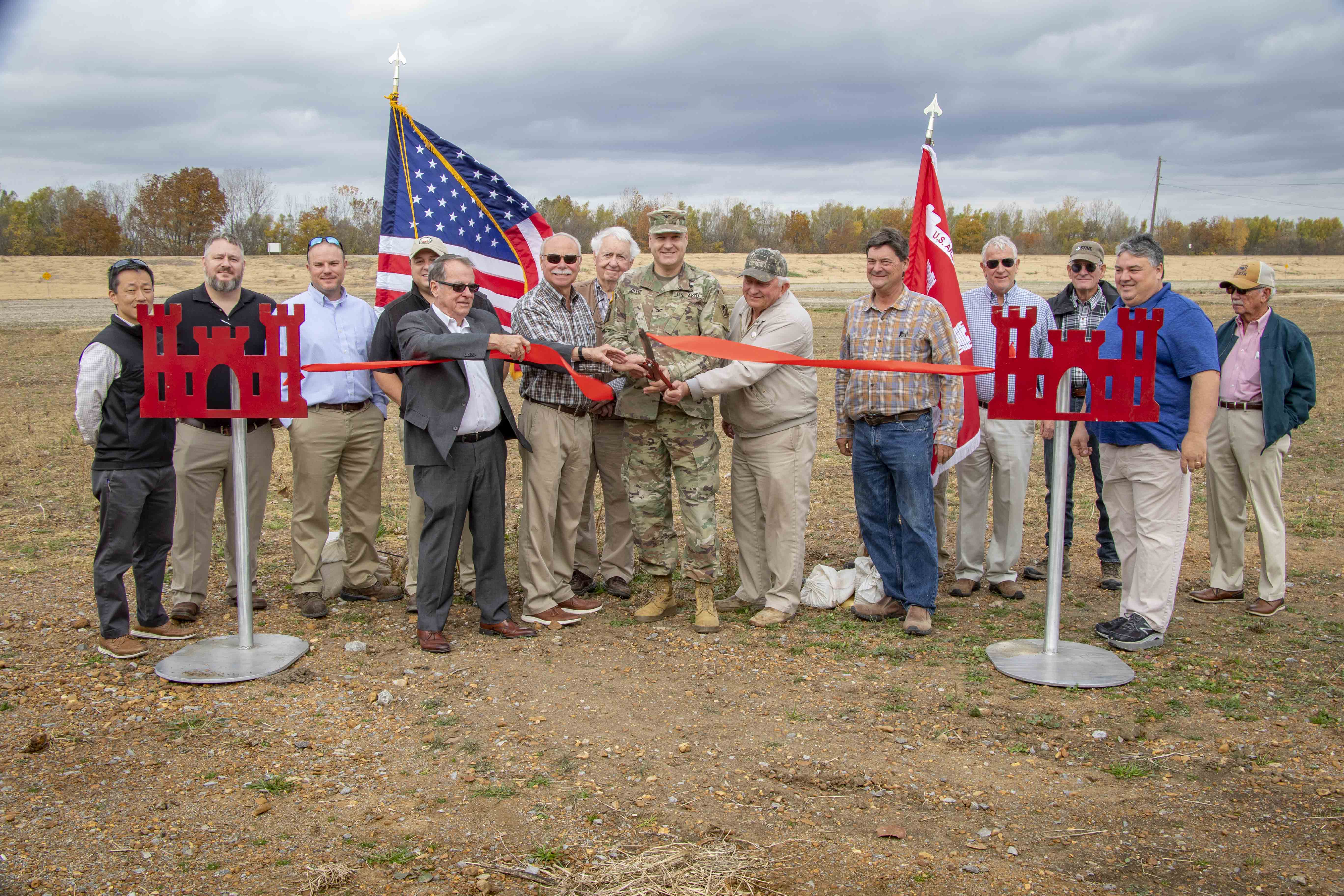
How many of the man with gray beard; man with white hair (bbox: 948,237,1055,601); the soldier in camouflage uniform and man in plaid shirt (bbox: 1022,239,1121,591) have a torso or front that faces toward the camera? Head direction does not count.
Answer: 4

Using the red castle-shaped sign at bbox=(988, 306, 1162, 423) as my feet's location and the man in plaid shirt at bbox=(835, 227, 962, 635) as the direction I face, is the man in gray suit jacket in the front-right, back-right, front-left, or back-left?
front-left

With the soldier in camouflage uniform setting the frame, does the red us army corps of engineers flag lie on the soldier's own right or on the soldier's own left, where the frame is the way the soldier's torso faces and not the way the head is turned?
on the soldier's own left

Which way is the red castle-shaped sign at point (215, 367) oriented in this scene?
toward the camera

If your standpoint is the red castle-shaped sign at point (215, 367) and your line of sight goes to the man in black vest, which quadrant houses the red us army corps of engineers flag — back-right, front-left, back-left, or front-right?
back-right

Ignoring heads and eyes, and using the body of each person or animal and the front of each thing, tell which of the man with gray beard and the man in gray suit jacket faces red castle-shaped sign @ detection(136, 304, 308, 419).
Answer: the man with gray beard

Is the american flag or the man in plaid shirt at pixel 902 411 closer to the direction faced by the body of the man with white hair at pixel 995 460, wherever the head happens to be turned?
the man in plaid shirt

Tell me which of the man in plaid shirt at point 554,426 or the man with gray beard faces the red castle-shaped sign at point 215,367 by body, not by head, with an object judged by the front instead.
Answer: the man with gray beard

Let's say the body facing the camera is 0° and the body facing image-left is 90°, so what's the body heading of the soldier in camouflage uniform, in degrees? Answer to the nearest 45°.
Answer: approximately 0°

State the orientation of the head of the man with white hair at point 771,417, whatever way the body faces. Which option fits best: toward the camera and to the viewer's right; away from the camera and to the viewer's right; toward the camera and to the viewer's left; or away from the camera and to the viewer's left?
toward the camera and to the viewer's left

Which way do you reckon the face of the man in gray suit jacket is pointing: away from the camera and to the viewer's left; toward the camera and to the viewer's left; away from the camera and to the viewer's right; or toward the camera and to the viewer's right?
toward the camera and to the viewer's right

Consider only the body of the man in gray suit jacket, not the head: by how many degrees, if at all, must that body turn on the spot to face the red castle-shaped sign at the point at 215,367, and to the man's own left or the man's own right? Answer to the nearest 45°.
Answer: approximately 135° to the man's own right

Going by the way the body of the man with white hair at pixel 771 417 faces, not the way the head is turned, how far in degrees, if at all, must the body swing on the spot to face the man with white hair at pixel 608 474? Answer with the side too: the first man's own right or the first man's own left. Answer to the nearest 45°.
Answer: approximately 90° to the first man's own right

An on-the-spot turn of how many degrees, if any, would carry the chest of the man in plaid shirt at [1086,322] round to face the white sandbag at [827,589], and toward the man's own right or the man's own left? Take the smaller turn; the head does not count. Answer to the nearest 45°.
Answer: approximately 45° to the man's own right

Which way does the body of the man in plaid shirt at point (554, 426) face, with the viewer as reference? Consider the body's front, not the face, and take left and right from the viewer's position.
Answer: facing the viewer and to the right of the viewer
